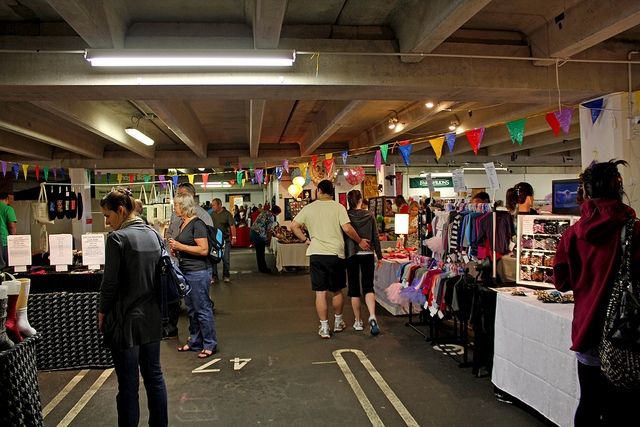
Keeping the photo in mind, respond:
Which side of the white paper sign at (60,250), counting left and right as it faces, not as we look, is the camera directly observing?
front

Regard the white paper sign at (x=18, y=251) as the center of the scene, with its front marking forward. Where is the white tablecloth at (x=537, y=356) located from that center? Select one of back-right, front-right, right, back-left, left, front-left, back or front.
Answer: front-left

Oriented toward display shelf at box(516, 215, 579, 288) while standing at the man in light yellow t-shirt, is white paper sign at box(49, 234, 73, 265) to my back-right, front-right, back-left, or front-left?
back-right

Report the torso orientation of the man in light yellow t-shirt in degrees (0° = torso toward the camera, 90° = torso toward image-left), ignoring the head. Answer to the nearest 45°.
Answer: approximately 180°

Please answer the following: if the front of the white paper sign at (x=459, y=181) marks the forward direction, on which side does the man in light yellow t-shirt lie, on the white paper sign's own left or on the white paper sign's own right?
on the white paper sign's own right

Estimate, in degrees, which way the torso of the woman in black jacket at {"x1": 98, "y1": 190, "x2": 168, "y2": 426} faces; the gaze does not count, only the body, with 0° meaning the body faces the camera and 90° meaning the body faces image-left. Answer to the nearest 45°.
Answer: approximately 135°

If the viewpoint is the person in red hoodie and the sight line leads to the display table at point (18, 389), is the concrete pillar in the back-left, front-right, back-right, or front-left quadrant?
back-right

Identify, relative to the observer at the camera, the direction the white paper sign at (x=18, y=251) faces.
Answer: facing the viewer

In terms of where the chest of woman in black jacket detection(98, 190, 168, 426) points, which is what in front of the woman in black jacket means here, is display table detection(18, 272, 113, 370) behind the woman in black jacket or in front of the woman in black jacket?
in front

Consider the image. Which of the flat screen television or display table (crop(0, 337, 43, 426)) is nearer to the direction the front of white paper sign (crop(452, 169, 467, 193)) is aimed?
the display table

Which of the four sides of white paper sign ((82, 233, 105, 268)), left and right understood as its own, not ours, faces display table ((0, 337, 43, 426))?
front
